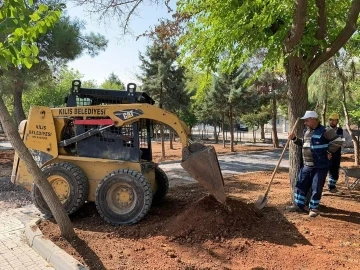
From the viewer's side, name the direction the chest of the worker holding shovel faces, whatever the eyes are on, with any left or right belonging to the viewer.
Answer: facing the viewer and to the left of the viewer

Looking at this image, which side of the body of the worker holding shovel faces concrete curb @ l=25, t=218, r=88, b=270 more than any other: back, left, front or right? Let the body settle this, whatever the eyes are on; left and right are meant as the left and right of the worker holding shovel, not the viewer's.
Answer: front

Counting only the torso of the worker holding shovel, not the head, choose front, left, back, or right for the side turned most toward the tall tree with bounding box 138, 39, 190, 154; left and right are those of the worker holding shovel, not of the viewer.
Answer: right

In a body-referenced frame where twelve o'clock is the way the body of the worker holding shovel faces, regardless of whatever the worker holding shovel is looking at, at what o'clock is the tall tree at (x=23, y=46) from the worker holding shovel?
The tall tree is roughly at 12 o'clock from the worker holding shovel.

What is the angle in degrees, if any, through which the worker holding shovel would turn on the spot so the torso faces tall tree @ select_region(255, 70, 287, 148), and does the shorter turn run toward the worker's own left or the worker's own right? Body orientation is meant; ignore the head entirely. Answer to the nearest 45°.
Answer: approximately 135° to the worker's own right

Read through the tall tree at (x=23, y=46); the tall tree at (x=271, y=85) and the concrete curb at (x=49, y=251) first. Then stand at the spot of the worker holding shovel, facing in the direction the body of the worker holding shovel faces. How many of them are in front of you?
2

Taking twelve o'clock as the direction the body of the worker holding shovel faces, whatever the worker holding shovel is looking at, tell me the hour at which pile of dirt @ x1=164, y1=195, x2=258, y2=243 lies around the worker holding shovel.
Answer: The pile of dirt is roughly at 12 o'clock from the worker holding shovel.

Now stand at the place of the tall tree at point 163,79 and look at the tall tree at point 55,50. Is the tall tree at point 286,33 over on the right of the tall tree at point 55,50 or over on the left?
left
